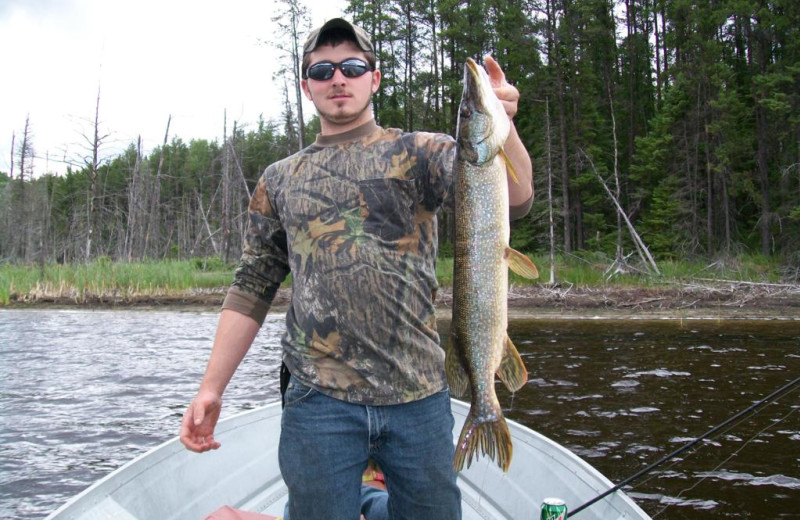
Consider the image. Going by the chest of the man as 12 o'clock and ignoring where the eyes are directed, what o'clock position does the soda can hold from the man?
The soda can is roughly at 8 o'clock from the man.

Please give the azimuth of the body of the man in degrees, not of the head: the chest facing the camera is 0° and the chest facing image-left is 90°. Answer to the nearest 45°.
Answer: approximately 0°
